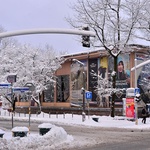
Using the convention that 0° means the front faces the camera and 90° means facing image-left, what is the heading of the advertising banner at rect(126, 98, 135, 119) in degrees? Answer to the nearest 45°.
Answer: approximately 0°

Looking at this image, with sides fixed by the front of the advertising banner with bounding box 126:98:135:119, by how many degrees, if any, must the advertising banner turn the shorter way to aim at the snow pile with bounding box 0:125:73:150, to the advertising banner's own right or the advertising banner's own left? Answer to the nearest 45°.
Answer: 0° — it already faces it
